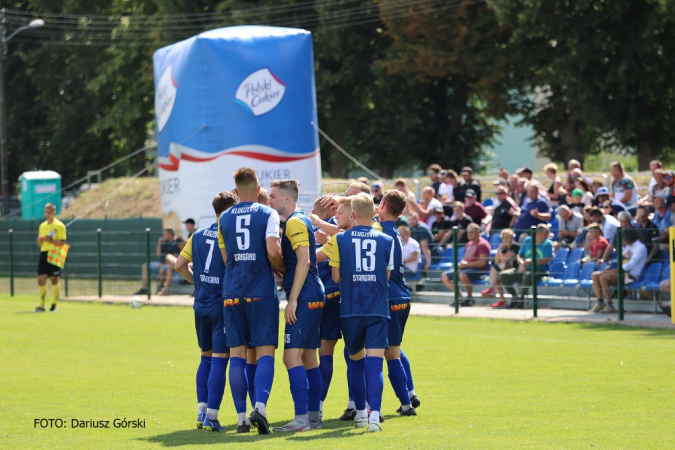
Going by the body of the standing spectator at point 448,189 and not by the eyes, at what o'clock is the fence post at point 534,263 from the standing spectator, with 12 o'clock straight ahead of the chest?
The fence post is roughly at 10 o'clock from the standing spectator.

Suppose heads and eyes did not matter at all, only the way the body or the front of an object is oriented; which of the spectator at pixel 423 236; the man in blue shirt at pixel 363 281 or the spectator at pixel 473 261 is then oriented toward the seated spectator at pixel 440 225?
the man in blue shirt

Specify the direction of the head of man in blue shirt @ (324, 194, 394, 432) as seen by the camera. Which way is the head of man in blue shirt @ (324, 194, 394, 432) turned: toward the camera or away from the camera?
away from the camera

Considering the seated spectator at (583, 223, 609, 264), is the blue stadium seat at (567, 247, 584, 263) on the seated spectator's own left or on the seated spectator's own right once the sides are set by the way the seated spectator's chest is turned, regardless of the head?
on the seated spectator's own right

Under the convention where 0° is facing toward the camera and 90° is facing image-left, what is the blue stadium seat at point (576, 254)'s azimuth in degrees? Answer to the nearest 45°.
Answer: approximately 45°

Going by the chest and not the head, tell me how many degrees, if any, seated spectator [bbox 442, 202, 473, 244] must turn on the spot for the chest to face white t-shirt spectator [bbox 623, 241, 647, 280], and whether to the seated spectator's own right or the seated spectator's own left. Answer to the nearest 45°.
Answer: approximately 90° to the seated spectator's own left

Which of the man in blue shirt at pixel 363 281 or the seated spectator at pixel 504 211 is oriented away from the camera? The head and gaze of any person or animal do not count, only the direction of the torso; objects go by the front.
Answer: the man in blue shirt

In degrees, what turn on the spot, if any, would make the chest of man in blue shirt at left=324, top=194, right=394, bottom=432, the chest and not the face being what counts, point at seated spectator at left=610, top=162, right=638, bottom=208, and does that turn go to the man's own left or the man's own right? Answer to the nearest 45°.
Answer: approximately 45° to the man's own right

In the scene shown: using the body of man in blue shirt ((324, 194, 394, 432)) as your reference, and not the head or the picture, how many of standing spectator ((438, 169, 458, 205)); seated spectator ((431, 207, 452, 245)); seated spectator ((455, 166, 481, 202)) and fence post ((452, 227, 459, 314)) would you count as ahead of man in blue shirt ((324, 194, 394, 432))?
4

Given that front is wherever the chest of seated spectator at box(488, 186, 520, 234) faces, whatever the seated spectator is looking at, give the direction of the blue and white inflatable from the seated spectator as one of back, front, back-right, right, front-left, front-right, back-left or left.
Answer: front-right

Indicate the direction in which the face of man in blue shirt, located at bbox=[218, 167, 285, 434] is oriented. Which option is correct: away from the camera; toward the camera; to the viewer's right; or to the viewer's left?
away from the camera

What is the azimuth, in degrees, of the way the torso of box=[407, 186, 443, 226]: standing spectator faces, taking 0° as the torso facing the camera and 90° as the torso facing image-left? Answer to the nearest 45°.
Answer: approximately 45°

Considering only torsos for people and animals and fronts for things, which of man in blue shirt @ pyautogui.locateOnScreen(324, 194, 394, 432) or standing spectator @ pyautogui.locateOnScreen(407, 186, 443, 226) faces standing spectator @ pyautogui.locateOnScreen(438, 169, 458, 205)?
the man in blue shirt
